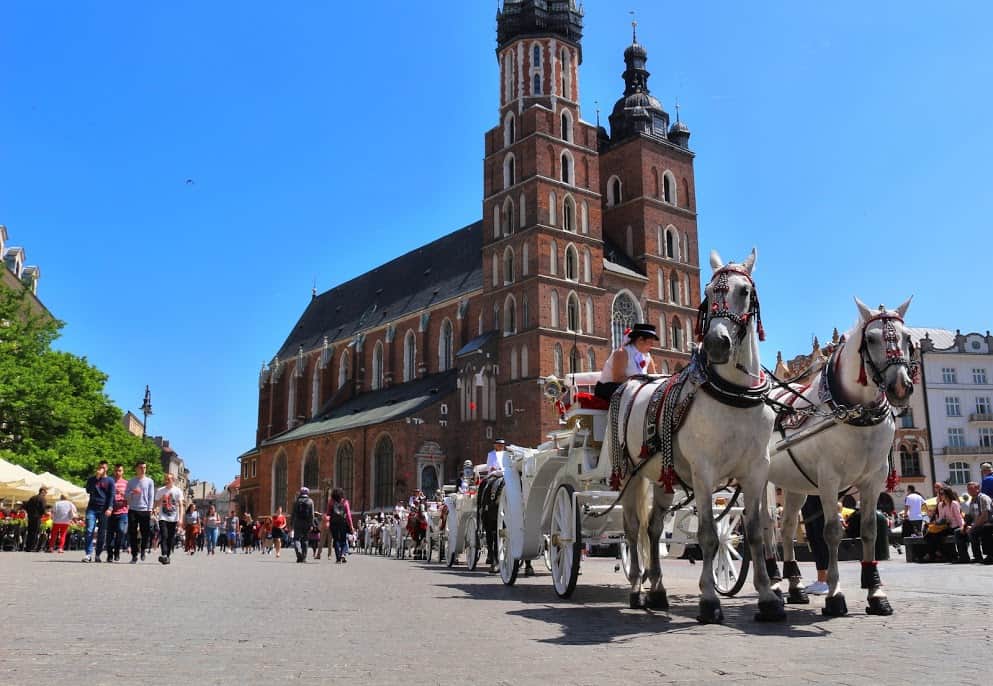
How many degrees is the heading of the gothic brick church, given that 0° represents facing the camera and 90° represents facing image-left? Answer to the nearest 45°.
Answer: approximately 315°

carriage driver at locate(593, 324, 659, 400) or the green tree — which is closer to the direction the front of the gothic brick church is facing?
the carriage driver

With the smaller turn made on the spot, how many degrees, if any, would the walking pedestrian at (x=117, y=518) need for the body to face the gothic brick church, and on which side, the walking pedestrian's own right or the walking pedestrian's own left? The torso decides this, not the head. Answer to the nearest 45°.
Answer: approximately 135° to the walking pedestrian's own left

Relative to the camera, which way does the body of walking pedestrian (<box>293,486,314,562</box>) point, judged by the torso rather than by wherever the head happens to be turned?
away from the camera

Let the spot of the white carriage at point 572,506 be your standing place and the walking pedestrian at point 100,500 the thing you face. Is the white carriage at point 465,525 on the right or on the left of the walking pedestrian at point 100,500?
right

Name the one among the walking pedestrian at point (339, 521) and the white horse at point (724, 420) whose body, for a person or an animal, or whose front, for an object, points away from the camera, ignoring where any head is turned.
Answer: the walking pedestrian

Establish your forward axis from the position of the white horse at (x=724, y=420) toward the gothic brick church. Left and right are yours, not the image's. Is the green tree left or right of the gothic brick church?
left
